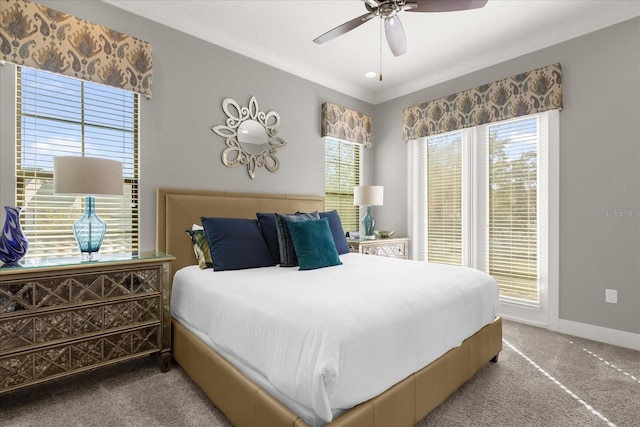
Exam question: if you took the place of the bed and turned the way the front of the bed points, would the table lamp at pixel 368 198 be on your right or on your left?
on your left

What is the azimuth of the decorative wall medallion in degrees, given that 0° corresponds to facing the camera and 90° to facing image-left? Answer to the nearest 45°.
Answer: approximately 315°

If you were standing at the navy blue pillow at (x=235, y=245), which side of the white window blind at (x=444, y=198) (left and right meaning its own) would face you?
front

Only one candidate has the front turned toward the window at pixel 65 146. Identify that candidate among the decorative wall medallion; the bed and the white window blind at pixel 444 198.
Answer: the white window blind

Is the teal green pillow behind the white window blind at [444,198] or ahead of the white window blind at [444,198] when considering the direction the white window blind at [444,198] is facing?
ahead

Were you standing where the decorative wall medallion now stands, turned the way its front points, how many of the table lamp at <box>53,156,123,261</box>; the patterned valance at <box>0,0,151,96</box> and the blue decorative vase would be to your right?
3

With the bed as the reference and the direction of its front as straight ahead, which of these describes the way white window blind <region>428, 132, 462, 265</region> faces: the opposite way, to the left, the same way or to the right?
to the right

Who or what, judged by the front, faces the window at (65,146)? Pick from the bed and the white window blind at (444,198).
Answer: the white window blind

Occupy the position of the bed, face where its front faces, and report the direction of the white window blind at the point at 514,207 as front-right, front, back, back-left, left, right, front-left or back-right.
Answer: left

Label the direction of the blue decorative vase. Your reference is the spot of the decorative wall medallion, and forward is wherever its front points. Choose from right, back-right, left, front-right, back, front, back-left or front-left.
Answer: right

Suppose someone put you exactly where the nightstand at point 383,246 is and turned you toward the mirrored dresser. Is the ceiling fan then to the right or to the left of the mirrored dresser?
left

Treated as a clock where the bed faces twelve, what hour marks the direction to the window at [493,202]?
The window is roughly at 9 o'clock from the bed.

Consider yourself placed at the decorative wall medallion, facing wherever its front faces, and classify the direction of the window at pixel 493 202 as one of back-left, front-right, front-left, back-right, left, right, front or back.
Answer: front-left
